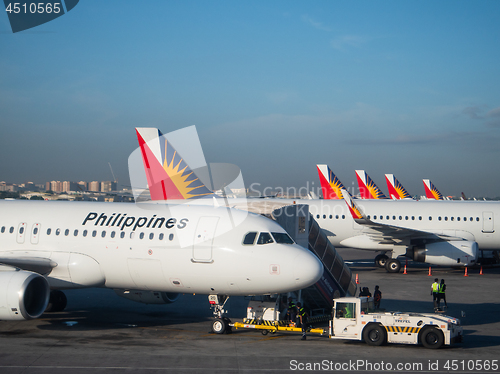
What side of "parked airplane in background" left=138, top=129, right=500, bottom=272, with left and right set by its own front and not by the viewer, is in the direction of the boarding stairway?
right

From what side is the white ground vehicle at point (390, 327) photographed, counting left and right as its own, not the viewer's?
left

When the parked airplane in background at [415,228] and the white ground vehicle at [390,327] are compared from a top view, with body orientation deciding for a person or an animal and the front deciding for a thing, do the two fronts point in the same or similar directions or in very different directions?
very different directions

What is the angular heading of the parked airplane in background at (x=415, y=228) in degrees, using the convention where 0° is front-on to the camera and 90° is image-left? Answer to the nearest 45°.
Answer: approximately 270°

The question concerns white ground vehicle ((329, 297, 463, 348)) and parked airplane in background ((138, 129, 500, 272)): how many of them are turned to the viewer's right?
1

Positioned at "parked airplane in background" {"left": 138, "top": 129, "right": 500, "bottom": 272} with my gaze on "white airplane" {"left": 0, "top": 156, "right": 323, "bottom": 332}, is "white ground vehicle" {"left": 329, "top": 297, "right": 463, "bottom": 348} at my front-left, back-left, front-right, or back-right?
front-left

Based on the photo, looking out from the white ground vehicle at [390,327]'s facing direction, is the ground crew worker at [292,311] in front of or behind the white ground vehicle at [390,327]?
in front

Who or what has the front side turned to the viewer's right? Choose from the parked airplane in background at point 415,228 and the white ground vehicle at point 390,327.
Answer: the parked airplane in background

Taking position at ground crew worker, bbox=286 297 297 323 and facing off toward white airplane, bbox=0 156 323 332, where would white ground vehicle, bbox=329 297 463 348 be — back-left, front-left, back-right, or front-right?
back-left

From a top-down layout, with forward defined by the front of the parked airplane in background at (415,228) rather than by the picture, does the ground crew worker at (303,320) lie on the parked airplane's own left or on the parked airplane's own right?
on the parked airplane's own right

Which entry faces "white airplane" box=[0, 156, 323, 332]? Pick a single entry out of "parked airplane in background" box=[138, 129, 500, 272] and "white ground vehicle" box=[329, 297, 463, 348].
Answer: the white ground vehicle

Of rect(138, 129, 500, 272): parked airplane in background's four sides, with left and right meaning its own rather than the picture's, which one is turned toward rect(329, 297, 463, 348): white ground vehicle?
right

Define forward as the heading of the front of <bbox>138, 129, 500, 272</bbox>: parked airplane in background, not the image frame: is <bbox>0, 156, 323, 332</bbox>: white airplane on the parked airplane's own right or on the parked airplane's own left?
on the parked airplane's own right

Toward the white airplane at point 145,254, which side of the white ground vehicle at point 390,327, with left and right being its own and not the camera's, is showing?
front
